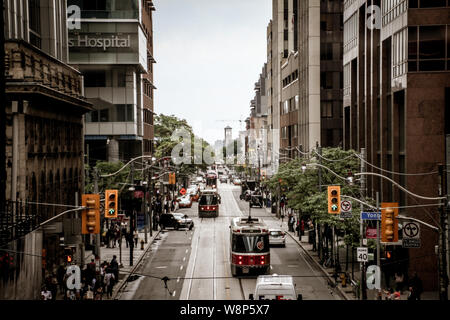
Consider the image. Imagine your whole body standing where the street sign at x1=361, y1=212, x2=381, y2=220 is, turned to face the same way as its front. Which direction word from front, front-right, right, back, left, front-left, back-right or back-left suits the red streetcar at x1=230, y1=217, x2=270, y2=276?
back-right

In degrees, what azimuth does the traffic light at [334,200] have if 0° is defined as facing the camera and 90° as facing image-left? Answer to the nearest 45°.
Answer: approximately 0°

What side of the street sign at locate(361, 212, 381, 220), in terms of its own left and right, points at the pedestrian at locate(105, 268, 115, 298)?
right

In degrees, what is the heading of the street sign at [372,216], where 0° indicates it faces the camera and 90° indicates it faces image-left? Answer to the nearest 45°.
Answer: approximately 0°

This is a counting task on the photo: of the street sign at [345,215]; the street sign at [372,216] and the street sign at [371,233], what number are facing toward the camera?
3

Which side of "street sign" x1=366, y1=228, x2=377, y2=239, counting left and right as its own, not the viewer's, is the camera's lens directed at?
front
